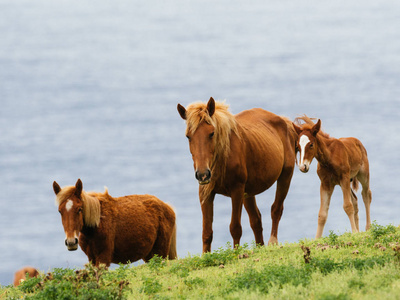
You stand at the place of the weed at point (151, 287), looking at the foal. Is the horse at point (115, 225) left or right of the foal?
left

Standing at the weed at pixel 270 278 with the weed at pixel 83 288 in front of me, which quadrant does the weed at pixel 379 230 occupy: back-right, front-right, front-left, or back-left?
back-right

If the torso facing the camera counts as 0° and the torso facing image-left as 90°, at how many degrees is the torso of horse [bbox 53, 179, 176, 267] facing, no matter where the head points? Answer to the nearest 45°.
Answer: approximately 45°

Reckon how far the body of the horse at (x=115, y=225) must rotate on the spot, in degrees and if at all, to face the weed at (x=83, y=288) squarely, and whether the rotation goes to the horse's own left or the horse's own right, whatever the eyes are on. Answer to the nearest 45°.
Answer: approximately 45° to the horse's own left

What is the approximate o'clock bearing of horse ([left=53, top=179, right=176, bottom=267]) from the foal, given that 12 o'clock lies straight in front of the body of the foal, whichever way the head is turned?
The horse is roughly at 12 o'clock from the foal.

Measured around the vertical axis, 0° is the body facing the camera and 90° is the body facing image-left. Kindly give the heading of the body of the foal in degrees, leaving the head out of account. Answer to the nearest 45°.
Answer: approximately 45°

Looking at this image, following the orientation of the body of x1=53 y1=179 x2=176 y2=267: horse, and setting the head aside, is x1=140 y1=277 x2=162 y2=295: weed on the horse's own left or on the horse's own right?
on the horse's own left
